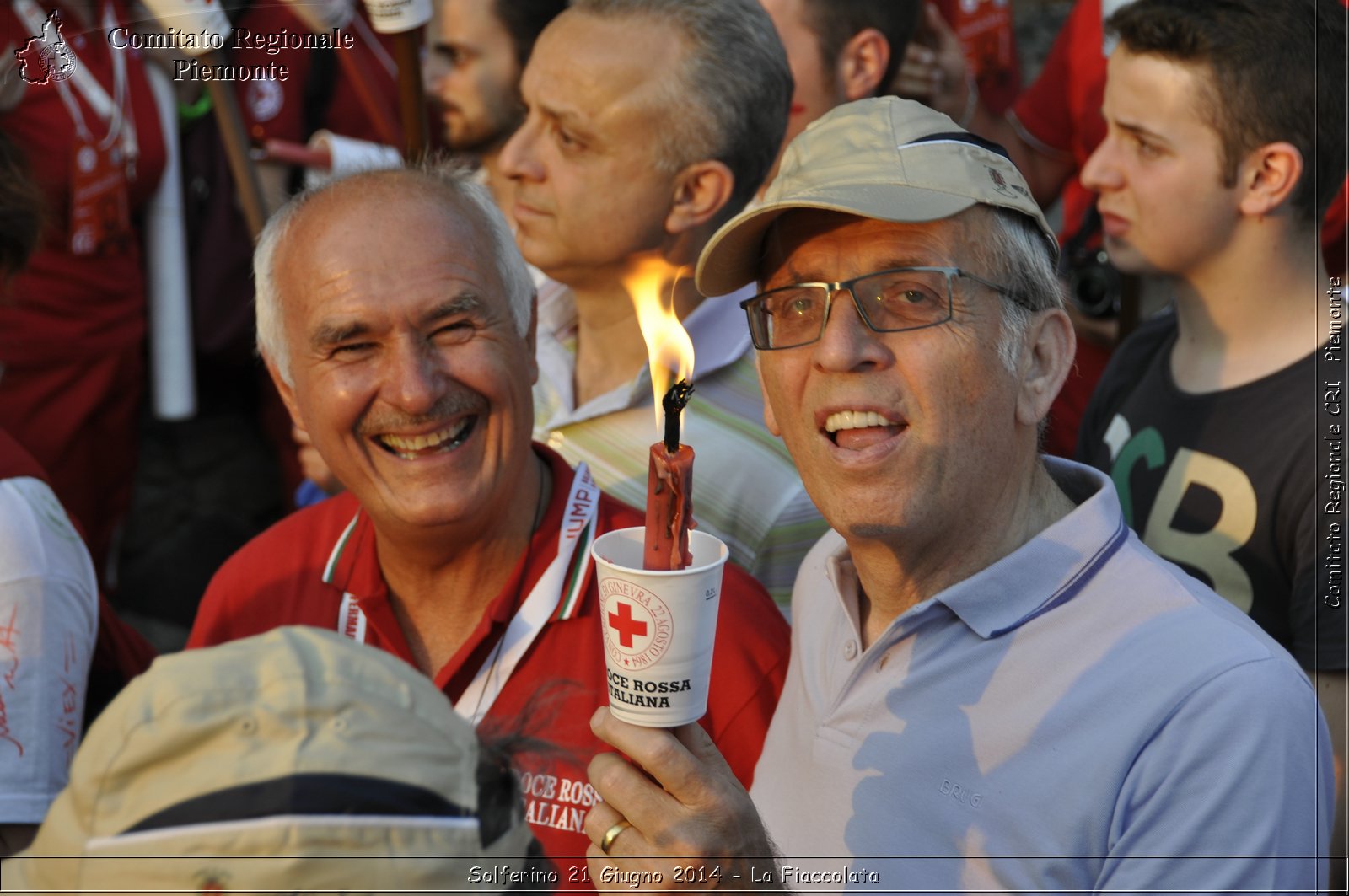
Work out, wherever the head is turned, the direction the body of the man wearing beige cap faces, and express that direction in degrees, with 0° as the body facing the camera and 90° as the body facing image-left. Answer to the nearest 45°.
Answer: approximately 45°

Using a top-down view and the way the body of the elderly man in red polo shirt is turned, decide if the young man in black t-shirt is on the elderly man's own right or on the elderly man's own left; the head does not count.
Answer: on the elderly man's own left

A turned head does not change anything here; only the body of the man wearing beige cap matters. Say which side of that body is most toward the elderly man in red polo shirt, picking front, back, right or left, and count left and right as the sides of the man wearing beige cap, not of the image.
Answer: right

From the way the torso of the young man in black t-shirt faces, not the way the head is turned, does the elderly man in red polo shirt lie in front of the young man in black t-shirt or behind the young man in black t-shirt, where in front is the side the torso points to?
in front

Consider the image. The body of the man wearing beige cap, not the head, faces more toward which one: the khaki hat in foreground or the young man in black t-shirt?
the khaki hat in foreground

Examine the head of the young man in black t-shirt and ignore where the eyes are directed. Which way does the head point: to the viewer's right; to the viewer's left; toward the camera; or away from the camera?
to the viewer's left

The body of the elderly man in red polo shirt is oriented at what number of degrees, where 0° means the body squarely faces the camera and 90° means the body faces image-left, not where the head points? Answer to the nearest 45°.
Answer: approximately 0°
